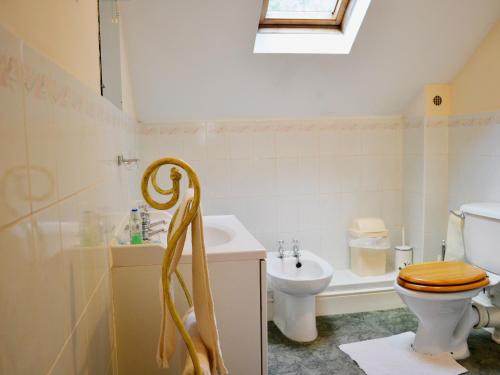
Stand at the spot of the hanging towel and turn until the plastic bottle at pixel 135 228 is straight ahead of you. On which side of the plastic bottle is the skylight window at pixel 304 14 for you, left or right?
right

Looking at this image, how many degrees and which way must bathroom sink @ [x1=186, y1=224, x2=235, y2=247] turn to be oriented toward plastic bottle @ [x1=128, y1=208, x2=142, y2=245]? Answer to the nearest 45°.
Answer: approximately 135° to its right

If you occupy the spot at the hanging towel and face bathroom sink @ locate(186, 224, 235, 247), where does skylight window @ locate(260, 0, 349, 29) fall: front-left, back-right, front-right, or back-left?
front-right

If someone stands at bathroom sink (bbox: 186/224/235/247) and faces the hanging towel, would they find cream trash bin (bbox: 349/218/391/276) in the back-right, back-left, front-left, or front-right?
back-left

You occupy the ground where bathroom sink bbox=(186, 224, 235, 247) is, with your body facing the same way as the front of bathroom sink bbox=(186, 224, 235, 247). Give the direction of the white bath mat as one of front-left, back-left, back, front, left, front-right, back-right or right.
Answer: front
